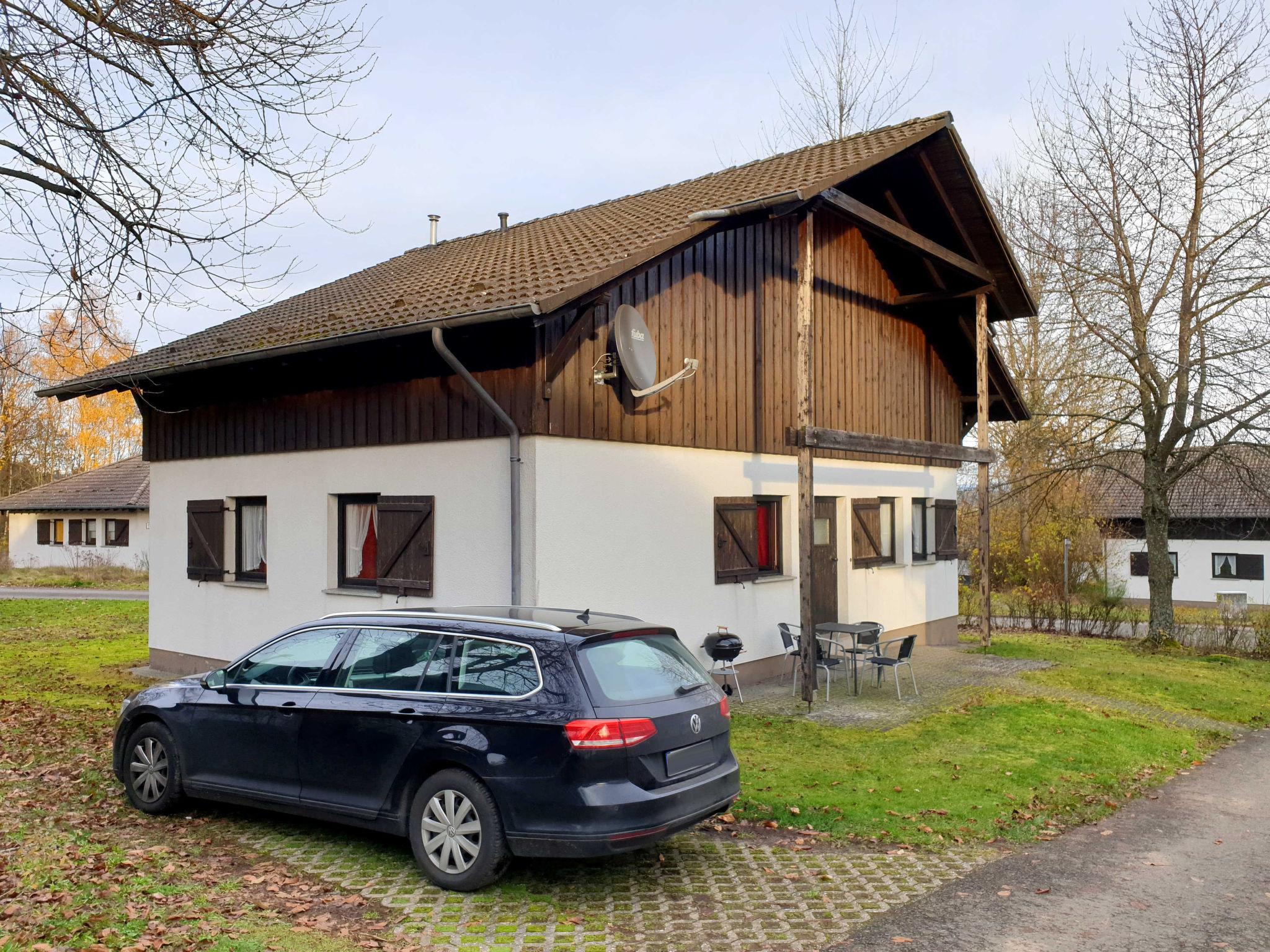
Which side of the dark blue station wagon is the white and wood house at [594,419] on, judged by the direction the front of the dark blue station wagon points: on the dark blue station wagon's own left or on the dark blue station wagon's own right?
on the dark blue station wagon's own right

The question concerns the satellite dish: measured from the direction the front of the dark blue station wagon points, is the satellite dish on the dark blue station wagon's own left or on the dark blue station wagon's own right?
on the dark blue station wagon's own right

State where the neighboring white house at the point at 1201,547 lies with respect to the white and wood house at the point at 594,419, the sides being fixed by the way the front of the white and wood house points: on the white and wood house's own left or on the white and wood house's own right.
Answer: on the white and wood house's own left

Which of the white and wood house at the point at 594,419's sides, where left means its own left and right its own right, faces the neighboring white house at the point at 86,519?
back

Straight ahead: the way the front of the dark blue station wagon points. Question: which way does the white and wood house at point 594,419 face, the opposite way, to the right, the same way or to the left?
the opposite way

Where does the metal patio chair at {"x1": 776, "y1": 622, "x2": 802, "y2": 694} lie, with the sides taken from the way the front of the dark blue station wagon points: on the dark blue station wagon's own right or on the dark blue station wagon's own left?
on the dark blue station wagon's own right

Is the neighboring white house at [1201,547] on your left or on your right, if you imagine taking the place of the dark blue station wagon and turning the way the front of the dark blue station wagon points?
on your right

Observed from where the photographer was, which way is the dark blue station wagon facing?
facing away from the viewer and to the left of the viewer

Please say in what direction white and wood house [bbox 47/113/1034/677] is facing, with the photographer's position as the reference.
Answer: facing the viewer and to the right of the viewer
